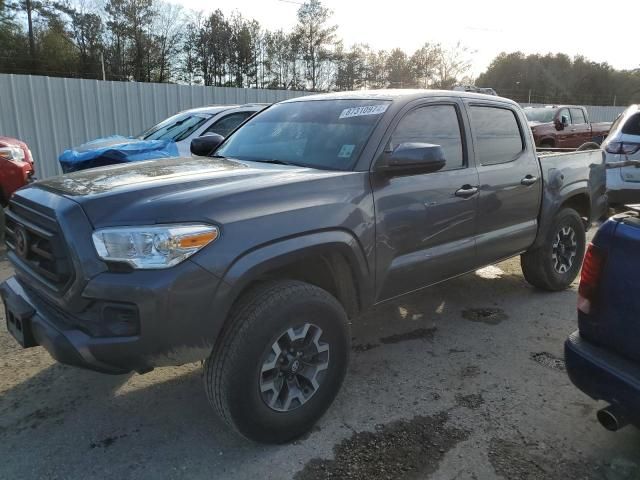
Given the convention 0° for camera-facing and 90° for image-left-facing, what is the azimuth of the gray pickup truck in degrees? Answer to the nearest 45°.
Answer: approximately 45°

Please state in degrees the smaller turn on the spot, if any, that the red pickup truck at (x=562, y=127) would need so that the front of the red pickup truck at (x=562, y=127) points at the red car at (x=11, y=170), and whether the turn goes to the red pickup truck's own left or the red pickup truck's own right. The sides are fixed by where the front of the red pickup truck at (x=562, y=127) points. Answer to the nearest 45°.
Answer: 0° — it already faces it

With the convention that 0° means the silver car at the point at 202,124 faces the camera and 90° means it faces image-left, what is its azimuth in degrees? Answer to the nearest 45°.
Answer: approximately 45°

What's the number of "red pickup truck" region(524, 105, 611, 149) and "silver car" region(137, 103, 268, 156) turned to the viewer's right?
0

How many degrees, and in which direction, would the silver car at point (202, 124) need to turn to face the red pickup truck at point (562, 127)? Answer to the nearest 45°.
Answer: approximately 180°

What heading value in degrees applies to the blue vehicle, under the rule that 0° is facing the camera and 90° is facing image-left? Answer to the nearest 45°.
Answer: approximately 225°

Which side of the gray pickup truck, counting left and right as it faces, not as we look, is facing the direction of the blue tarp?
right

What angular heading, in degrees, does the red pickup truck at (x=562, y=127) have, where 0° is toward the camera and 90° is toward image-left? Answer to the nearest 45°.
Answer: approximately 45°

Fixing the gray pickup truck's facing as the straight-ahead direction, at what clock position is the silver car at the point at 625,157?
The silver car is roughly at 6 o'clock from the gray pickup truck.

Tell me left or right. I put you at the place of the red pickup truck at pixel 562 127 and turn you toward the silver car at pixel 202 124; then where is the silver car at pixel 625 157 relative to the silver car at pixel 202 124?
left

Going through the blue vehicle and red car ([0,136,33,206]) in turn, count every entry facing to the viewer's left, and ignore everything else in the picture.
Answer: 0
